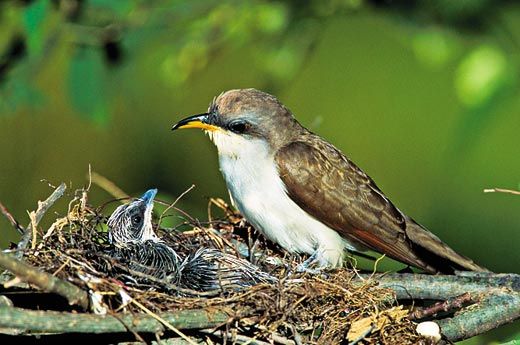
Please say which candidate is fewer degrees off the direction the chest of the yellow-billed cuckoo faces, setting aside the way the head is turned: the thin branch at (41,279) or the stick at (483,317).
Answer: the thin branch

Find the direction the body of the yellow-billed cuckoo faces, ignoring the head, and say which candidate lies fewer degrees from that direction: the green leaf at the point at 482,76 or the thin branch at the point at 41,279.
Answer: the thin branch

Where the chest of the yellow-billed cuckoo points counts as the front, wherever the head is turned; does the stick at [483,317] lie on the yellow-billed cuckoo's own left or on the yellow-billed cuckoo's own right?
on the yellow-billed cuckoo's own left

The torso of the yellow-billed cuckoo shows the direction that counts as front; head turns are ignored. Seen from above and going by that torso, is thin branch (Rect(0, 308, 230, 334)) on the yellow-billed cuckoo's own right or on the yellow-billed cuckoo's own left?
on the yellow-billed cuckoo's own left

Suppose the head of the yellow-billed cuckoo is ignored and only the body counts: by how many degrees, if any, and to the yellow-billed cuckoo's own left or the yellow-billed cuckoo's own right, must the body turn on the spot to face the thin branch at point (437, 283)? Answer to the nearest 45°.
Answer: approximately 135° to the yellow-billed cuckoo's own left

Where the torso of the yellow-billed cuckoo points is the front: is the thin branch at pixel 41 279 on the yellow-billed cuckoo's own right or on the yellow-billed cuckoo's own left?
on the yellow-billed cuckoo's own left

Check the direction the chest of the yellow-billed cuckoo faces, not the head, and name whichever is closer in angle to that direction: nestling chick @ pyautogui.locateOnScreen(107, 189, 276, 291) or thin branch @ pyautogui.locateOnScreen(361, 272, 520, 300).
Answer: the nestling chick

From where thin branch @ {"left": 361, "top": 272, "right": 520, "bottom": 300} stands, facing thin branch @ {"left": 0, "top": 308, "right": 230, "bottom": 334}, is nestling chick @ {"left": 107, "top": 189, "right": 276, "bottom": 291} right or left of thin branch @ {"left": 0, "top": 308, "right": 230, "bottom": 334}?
right

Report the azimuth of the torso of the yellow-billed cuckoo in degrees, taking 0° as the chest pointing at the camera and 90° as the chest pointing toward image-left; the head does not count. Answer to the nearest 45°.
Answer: approximately 90°
